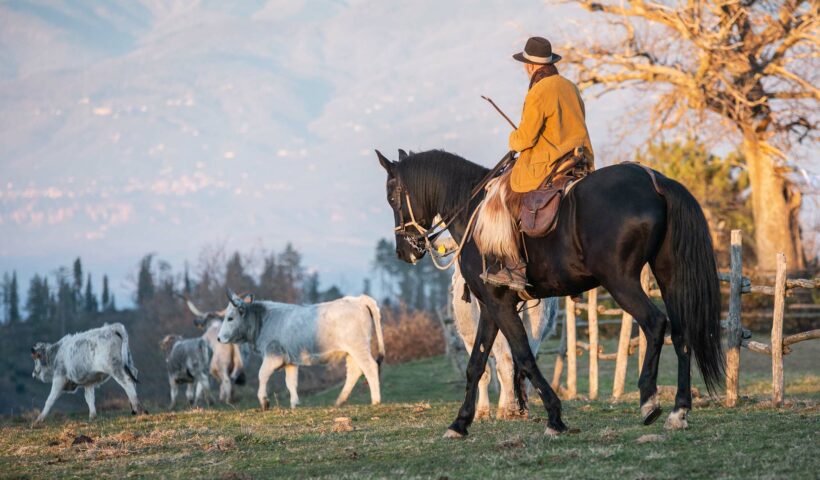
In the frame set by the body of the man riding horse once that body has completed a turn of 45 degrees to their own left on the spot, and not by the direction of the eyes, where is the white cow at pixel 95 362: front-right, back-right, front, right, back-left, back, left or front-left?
front-right

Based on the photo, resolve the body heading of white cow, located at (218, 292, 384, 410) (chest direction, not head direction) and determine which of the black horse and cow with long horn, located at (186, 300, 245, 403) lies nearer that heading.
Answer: the cow with long horn

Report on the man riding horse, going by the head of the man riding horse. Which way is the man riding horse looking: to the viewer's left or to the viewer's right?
to the viewer's left

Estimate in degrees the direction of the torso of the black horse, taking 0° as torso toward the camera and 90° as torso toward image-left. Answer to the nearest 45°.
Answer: approximately 90°

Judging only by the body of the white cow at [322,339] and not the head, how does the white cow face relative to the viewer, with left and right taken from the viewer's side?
facing to the left of the viewer

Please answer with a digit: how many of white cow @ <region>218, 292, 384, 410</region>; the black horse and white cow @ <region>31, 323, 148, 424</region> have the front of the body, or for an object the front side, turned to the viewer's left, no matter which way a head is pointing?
3

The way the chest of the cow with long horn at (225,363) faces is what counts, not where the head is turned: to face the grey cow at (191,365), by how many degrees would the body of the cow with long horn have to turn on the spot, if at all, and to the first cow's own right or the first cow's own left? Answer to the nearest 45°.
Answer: approximately 45° to the first cow's own right

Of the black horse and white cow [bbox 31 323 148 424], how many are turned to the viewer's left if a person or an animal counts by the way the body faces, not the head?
2

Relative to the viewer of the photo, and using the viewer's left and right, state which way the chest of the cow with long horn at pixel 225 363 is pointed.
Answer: facing the viewer and to the left of the viewer

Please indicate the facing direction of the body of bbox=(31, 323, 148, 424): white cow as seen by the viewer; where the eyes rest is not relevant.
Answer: to the viewer's left

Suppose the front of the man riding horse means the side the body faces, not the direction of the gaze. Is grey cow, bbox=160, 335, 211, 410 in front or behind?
in front

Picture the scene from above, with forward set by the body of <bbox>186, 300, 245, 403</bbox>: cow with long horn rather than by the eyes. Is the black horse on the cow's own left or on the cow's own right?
on the cow's own left

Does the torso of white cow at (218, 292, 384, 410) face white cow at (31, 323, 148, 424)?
yes
